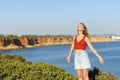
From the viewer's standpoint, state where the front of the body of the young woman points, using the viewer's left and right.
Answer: facing the viewer and to the left of the viewer
